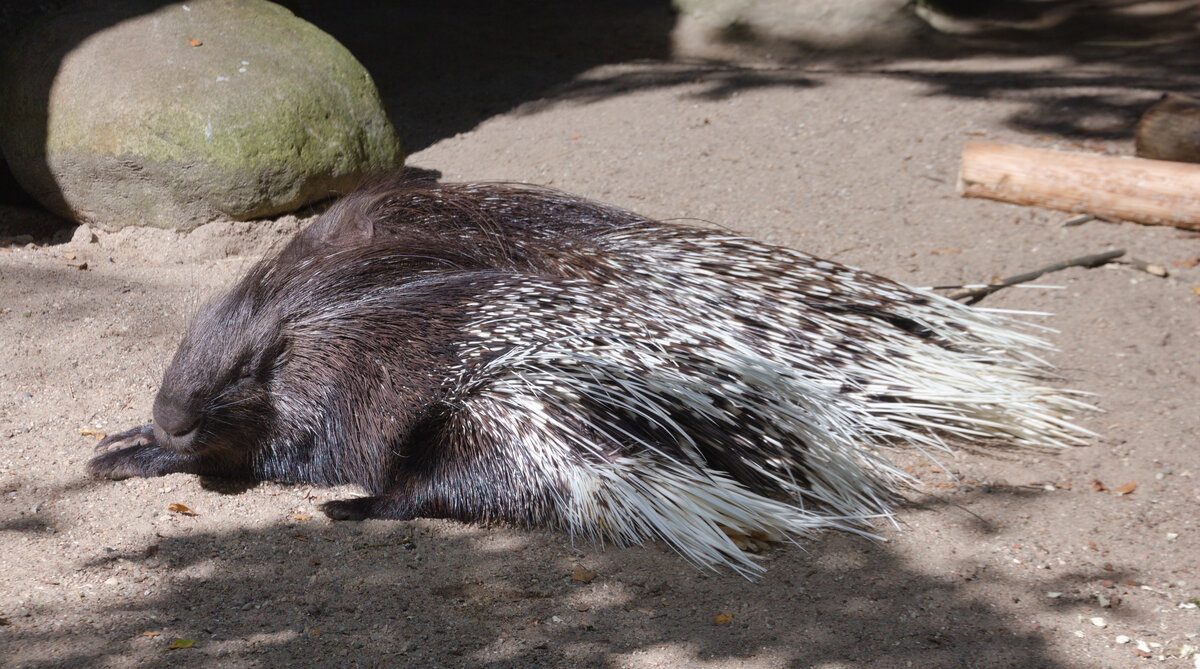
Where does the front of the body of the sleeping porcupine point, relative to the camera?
to the viewer's left

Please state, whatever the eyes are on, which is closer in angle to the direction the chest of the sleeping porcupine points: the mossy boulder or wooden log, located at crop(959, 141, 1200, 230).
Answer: the mossy boulder

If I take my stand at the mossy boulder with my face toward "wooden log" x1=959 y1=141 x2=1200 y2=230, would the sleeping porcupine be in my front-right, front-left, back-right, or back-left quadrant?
front-right

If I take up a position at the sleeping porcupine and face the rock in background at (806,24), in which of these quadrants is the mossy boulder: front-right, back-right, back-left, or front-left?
front-left

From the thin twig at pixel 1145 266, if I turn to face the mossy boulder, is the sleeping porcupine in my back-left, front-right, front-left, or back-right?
front-left

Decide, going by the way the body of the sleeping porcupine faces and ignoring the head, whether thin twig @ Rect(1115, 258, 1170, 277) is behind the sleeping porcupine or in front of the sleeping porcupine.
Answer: behind

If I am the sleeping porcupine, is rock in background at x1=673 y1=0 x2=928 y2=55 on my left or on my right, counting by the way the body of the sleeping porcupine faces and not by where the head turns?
on my right

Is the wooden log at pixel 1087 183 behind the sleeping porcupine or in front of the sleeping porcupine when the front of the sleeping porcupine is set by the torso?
behind

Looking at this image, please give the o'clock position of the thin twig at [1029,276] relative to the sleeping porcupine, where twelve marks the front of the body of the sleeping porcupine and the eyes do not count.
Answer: The thin twig is roughly at 5 o'clock from the sleeping porcupine.

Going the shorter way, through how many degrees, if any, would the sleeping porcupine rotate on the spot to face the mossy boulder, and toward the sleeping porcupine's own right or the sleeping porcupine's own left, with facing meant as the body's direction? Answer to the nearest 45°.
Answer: approximately 45° to the sleeping porcupine's own right
